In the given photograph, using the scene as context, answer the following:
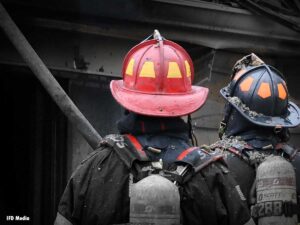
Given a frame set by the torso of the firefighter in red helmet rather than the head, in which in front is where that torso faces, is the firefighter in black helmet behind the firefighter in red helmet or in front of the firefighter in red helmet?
in front

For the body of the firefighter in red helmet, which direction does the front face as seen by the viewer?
away from the camera

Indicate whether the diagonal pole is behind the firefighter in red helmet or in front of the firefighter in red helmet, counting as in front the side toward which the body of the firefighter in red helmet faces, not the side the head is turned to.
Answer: in front

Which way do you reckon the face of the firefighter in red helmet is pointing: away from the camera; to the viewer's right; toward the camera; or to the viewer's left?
away from the camera

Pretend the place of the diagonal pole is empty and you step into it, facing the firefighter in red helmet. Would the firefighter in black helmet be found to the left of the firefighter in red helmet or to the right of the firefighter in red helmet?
left

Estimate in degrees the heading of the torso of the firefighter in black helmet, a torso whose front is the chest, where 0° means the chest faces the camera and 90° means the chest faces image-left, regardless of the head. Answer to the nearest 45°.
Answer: approximately 135°

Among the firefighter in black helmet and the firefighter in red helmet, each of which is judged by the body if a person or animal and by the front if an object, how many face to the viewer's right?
0

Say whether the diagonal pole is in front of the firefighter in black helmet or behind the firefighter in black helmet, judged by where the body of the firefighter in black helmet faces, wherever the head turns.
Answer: in front

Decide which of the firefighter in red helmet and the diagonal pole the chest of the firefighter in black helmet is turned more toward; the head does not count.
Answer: the diagonal pole
